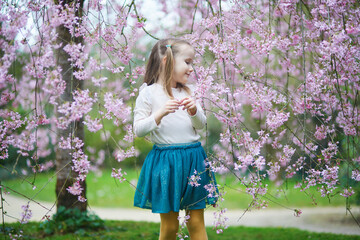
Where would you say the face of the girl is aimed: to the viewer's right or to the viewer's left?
to the viewer's right

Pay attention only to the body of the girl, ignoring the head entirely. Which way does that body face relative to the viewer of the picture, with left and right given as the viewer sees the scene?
facing the viewer and to the right of the viewer
